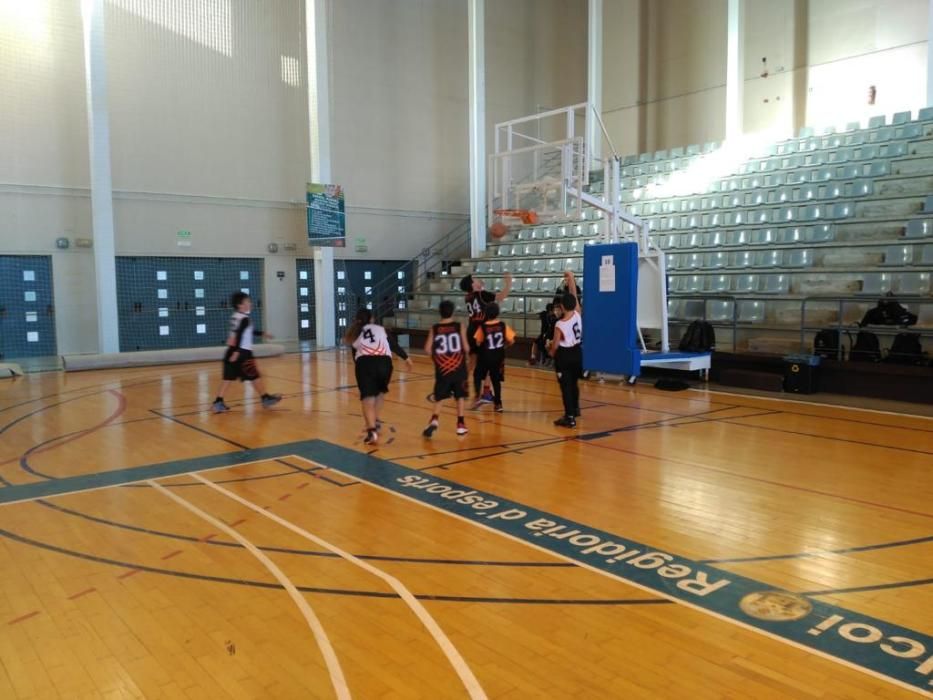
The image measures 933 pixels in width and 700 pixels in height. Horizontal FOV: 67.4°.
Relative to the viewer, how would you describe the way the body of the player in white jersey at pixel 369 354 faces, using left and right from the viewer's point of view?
facing away from the viewer

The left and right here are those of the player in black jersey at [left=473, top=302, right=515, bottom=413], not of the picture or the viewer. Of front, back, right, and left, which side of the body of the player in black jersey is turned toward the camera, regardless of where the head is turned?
back

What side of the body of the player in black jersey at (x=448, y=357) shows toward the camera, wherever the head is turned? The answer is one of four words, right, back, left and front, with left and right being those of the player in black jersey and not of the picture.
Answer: back

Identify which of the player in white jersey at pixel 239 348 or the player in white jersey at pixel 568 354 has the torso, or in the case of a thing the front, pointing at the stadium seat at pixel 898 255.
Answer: the player in white jersey at pixel 239 348

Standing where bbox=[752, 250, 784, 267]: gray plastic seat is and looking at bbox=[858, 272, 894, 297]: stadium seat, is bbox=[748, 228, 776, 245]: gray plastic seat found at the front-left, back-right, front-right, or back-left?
back-left

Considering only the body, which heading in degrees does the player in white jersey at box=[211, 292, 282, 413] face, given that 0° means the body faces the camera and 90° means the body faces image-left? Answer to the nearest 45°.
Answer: approximately 270°

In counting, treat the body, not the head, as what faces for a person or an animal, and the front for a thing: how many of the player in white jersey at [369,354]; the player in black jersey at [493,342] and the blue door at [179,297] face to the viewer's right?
0

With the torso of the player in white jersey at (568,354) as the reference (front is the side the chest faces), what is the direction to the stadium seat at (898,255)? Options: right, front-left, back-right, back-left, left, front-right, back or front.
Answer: right

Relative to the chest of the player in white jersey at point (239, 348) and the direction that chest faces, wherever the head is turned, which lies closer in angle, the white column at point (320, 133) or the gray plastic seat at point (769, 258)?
the gray plastic seat

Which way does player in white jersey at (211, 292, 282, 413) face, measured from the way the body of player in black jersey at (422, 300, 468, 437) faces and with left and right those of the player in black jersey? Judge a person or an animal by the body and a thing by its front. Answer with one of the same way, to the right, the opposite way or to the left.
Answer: to the right

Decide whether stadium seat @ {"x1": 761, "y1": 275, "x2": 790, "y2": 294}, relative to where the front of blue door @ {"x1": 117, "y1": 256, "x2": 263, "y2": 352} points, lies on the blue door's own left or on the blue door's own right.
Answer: on the blue door's own left

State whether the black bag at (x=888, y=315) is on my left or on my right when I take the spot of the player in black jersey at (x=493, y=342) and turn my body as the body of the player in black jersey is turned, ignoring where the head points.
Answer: on my right

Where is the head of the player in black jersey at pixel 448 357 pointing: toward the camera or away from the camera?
away from the camera

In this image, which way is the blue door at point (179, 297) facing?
toward the camera
